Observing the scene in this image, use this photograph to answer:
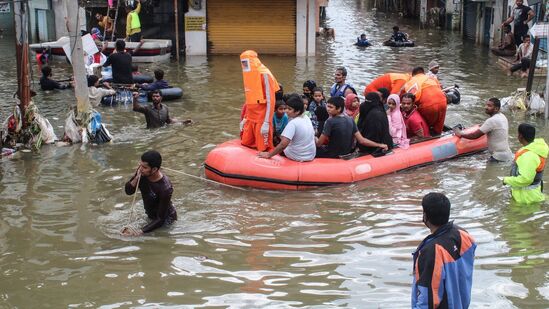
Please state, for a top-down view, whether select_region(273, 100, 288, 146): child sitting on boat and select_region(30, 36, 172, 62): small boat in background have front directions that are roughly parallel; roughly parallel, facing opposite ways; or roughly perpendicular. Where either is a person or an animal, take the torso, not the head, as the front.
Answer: roughly perpendicular

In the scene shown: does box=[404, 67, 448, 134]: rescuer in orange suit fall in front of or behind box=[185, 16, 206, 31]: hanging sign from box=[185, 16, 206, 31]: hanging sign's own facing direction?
in front

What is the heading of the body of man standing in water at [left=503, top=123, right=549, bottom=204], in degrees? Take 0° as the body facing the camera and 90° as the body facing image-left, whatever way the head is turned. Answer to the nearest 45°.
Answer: approximately 90°

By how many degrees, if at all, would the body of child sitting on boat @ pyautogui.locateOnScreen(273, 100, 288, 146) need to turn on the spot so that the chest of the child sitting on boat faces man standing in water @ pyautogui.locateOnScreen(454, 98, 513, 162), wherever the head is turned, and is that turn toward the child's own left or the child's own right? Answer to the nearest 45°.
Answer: approximately 90° to the child's own left

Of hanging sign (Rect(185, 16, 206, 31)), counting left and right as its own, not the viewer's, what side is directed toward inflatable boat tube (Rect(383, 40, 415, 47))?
left

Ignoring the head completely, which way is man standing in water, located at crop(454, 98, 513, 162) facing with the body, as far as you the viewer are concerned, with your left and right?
facing to the left of the viewer

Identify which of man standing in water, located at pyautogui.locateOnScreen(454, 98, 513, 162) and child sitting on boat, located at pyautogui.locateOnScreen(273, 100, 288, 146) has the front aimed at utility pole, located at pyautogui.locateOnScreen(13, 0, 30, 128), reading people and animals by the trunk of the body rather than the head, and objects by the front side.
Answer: the man standing in water

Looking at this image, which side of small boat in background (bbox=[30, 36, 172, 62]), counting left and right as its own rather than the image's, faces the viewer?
left

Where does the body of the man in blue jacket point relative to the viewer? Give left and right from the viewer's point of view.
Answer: facing away from the viewer and to the left of the viewer

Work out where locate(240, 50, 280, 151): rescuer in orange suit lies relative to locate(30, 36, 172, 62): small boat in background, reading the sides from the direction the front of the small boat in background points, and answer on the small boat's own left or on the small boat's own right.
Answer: on the small boat's own left

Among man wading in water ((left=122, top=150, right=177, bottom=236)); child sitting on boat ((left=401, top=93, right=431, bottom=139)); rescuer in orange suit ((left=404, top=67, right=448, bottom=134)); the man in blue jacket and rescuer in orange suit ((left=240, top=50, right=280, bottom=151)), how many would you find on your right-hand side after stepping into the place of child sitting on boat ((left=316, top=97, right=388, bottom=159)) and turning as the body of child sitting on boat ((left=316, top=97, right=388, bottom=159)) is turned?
2

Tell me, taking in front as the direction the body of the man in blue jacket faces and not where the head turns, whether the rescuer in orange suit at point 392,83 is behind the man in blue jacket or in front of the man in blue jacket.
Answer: in front
